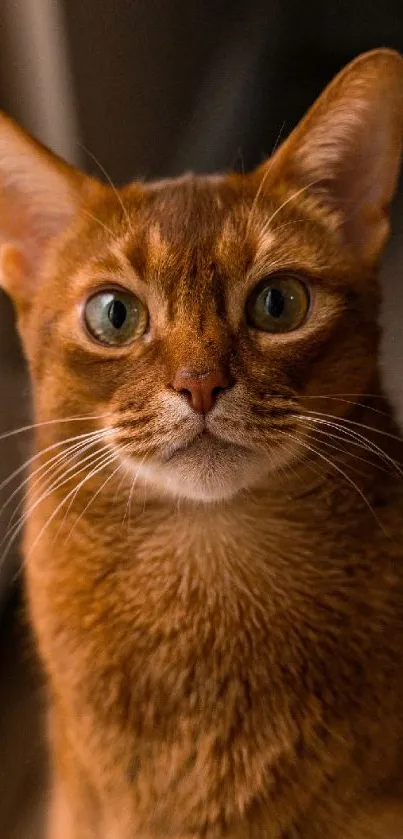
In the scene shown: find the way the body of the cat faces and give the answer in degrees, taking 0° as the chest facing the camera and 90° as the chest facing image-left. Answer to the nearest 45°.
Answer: approximately 0°
